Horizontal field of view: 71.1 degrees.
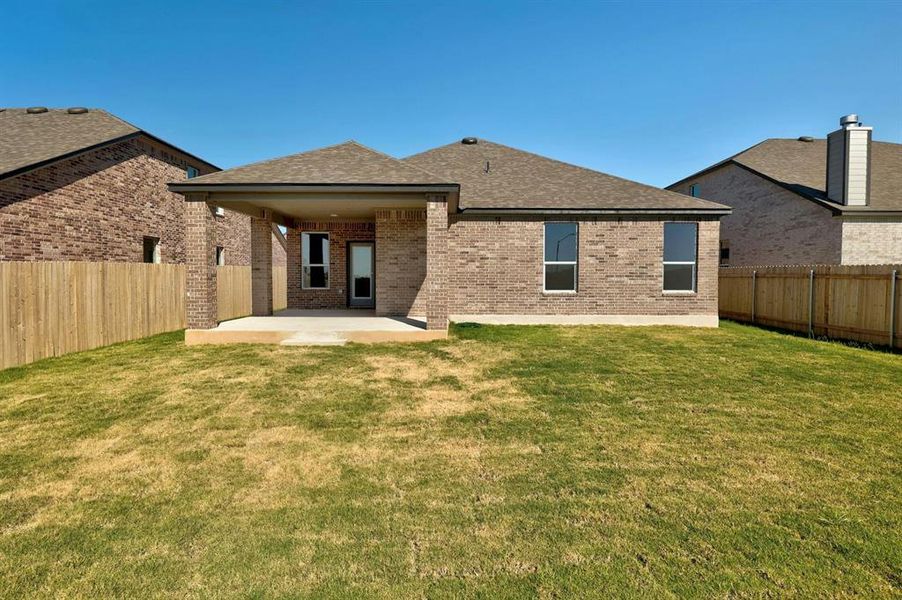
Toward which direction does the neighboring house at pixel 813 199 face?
away from the camera

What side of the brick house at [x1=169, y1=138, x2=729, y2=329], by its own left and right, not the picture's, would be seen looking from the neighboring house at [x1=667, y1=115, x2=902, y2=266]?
right

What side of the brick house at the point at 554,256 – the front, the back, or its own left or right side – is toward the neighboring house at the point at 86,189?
left

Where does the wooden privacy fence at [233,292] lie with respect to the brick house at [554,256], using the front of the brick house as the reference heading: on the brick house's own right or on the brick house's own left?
on the brick house's own left

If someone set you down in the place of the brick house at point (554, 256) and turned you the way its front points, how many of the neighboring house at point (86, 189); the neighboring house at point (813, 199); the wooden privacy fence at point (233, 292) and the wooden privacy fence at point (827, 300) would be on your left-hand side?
2

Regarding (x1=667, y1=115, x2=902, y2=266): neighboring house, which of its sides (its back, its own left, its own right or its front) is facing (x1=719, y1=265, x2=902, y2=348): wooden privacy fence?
back

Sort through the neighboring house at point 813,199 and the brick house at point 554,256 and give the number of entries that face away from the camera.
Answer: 2

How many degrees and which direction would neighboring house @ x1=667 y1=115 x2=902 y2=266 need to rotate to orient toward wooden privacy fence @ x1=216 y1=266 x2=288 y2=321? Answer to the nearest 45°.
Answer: approximately 135° to its left

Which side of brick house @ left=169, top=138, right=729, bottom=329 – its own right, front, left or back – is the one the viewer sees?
back

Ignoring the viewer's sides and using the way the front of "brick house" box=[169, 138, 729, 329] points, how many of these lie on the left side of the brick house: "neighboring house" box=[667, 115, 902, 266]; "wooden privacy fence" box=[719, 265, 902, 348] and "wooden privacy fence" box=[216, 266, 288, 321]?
1
